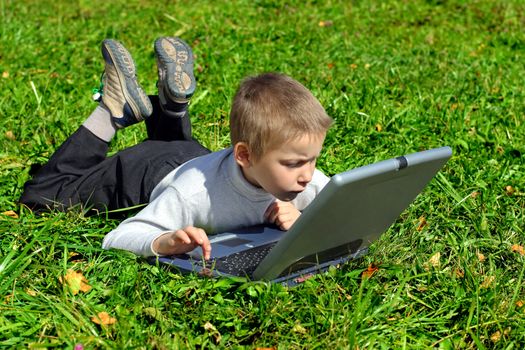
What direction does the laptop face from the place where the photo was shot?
facing away from the viewer and to the left of the viewer

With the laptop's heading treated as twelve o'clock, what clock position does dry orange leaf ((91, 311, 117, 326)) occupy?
The dry orange leaf is roughly at 10 o'clock from the laptop.

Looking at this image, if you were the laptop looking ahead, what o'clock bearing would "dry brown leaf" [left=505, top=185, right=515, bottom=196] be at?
The dry brown leaf is roughly at 3 o'clock from the laptop.

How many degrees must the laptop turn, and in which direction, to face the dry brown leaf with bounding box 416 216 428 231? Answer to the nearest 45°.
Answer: approximately 90° to its right

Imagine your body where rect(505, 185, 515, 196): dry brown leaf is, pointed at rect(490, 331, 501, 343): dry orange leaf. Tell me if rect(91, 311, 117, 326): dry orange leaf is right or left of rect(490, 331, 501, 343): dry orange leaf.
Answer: right

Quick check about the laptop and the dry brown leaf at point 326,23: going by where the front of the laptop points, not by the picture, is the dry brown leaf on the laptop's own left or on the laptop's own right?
on the laptop's own right

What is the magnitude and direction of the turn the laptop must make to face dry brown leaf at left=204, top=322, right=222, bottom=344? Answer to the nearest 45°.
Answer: approximately 90° to its left

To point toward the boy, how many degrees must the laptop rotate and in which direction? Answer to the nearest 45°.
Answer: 0° — it already faces them

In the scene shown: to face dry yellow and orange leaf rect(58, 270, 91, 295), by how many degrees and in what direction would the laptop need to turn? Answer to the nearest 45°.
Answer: approximately 45° to its left

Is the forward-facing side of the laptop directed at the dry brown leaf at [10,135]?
yes
